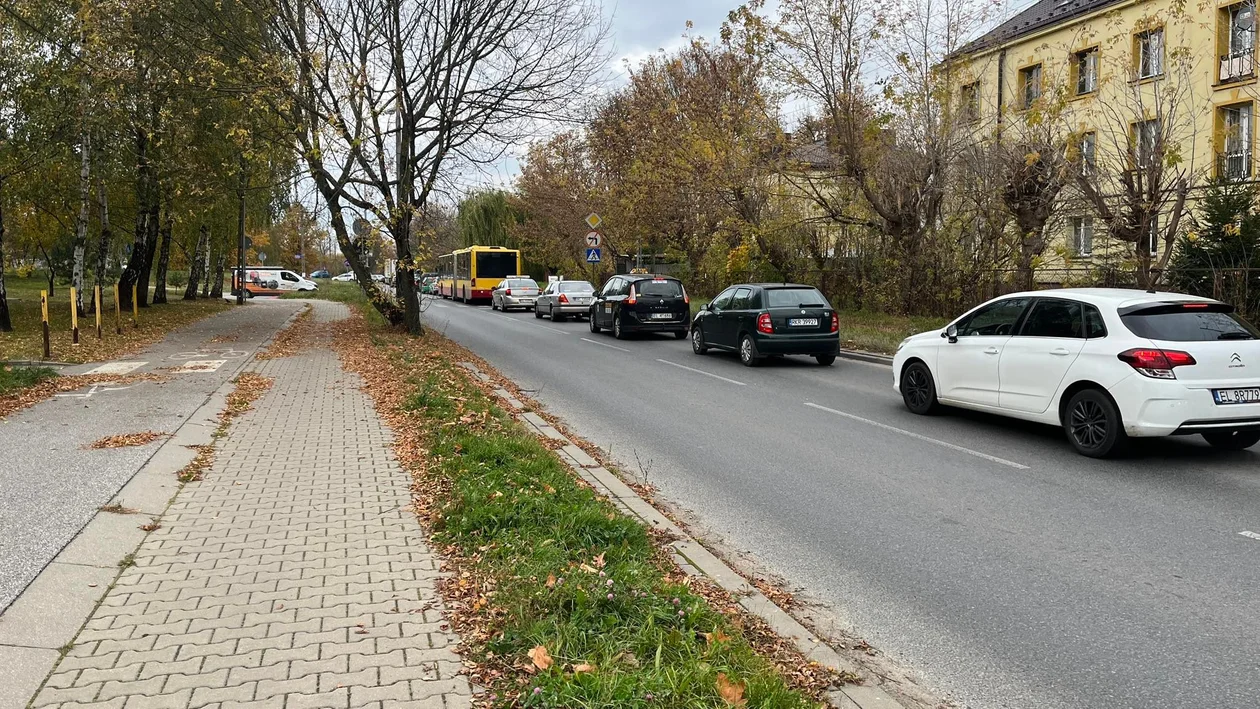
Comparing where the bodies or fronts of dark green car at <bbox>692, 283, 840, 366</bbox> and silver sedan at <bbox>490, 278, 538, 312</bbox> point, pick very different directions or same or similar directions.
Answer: same or similar directions

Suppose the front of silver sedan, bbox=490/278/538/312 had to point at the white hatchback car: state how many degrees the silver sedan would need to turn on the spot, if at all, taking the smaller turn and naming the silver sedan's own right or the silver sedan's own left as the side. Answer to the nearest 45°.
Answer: approximately 135° to the silver sedan's own left

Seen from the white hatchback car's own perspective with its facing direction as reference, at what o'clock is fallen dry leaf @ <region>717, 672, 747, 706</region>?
The fallen dry leaf is roughly at 8 o'clock from the white hatchback car.

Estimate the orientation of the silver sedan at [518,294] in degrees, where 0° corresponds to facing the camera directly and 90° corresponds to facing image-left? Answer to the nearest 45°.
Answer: approximately 135°

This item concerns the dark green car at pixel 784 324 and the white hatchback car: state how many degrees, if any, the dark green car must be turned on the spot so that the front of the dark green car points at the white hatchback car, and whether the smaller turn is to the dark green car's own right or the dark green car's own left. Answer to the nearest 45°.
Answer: approximately 135° to the dark green car's own left

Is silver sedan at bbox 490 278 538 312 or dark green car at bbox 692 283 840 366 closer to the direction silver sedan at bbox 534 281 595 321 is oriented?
the silver sedan

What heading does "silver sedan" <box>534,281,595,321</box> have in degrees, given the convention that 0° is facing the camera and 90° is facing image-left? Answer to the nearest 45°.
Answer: approximately 135°

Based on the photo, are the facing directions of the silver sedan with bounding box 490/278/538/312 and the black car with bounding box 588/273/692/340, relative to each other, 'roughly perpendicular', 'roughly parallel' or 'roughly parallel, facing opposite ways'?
roughly parallel

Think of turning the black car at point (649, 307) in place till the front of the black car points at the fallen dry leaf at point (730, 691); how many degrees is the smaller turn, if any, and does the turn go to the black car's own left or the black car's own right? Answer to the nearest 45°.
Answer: approximately 135° to the black car's own left

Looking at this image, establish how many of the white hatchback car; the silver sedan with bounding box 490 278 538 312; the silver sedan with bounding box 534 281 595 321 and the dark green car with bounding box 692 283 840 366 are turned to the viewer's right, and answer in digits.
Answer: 0

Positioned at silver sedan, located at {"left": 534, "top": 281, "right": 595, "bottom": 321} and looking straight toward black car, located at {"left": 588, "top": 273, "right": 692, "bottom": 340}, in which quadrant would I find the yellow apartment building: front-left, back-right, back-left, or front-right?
front-left

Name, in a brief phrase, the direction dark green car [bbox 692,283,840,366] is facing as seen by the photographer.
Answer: facing away from the viewer and to the left of the viewer

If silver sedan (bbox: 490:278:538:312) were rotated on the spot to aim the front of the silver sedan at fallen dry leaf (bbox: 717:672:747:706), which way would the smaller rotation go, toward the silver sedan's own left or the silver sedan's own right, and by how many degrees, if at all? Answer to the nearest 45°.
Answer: approximately 135° to the silver sedan's own left

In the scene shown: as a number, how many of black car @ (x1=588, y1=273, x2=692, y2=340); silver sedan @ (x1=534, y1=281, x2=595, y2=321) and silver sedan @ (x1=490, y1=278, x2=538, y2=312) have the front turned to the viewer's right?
0
